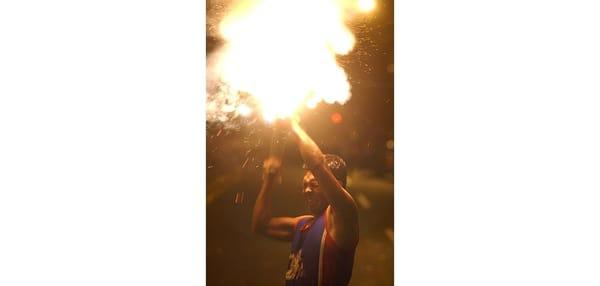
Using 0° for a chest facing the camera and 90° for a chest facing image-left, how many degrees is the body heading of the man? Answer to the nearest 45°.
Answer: approximately 45°

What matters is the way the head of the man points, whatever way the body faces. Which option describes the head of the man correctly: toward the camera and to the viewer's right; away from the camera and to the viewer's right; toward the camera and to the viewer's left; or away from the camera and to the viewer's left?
toward the camera and to the viewer's left
